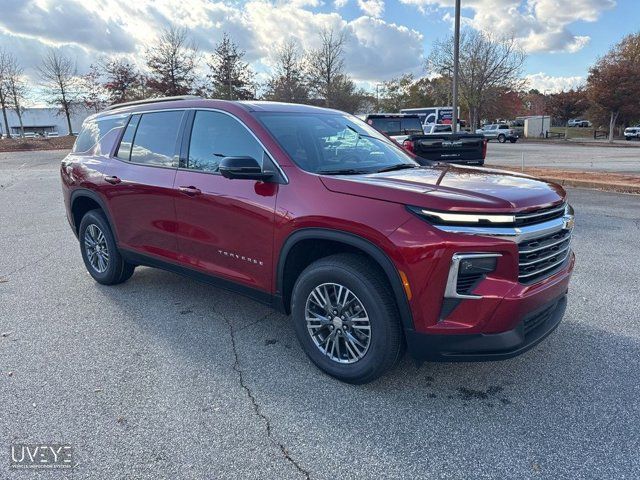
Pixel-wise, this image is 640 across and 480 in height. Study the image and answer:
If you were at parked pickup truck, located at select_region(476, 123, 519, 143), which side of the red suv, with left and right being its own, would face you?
left

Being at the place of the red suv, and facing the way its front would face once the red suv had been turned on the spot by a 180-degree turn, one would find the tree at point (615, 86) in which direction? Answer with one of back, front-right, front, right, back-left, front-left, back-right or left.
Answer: right

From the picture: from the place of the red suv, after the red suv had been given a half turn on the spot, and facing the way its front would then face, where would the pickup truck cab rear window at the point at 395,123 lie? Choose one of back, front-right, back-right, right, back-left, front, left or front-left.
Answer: front-right

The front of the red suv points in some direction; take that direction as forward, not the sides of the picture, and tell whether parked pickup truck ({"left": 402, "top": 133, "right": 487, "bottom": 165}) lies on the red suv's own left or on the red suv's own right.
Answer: on the red suv's own left

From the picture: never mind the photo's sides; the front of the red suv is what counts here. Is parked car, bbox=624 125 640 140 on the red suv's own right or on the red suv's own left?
on the red suv's own left

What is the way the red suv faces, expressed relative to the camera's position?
facing the viewer and to the right of the viewer
